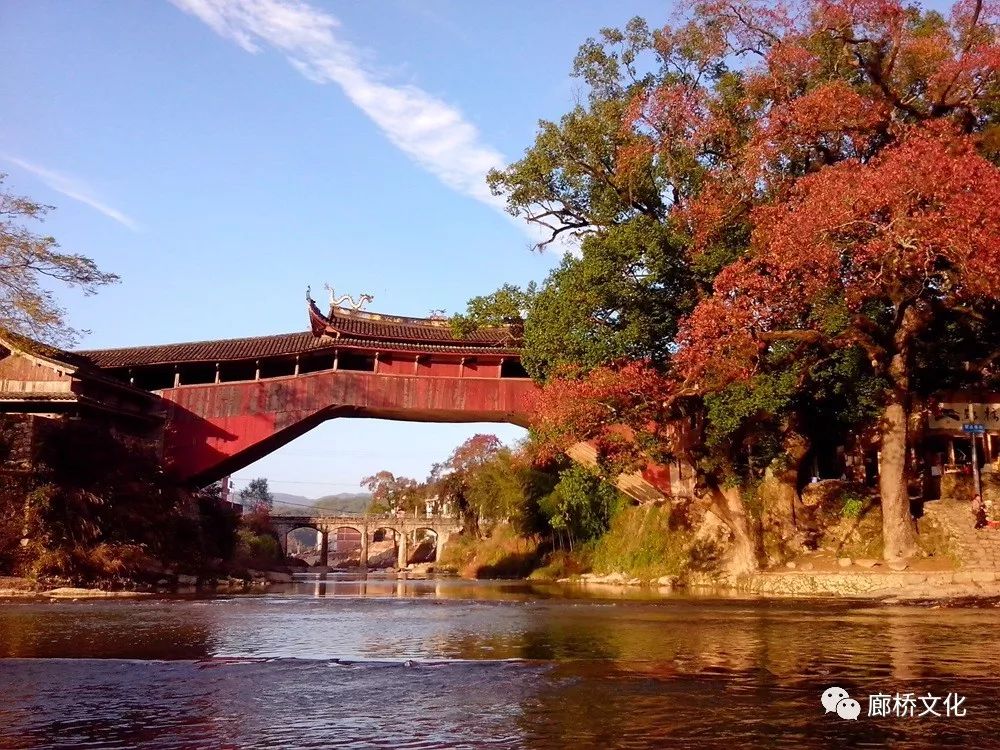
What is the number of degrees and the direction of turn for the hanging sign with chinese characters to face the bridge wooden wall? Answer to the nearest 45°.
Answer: approximately 90° to its right

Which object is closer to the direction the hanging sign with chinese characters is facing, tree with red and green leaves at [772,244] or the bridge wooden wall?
the tree with red and green leaves

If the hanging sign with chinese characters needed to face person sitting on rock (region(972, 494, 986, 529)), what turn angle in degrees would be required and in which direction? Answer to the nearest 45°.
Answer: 0° — it already faces them

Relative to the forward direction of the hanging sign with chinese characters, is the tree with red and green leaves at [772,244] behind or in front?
in front

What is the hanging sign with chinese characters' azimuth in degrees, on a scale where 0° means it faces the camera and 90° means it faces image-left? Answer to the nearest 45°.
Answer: approximately 0°
